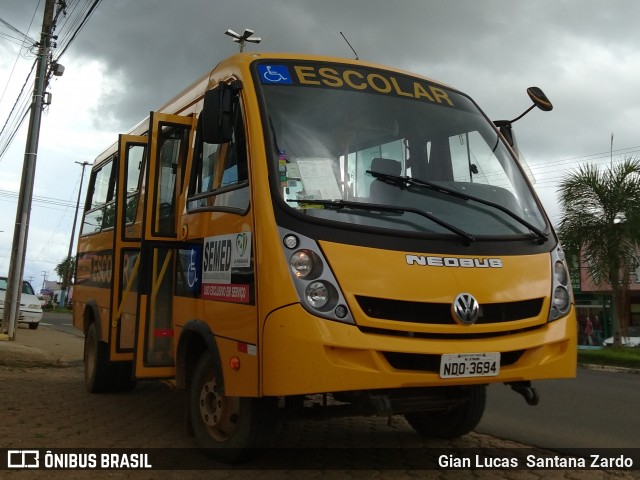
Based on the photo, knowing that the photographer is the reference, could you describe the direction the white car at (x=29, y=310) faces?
facing the viewer and to the right of the viewer

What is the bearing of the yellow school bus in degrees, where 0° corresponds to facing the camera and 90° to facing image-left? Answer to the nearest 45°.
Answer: approximately 315°

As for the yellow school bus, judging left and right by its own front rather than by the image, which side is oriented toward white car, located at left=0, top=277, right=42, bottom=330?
back

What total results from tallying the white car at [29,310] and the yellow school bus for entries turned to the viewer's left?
0

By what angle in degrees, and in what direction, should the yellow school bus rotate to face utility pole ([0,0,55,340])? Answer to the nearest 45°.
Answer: approximately 180°

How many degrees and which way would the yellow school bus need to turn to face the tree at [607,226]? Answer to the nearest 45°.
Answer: approximately 90° to its left

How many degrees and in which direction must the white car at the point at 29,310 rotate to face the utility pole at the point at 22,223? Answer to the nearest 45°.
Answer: approximately 45° to its right

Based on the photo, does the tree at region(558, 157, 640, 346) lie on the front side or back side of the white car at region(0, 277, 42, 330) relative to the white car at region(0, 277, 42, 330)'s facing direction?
on the front side
